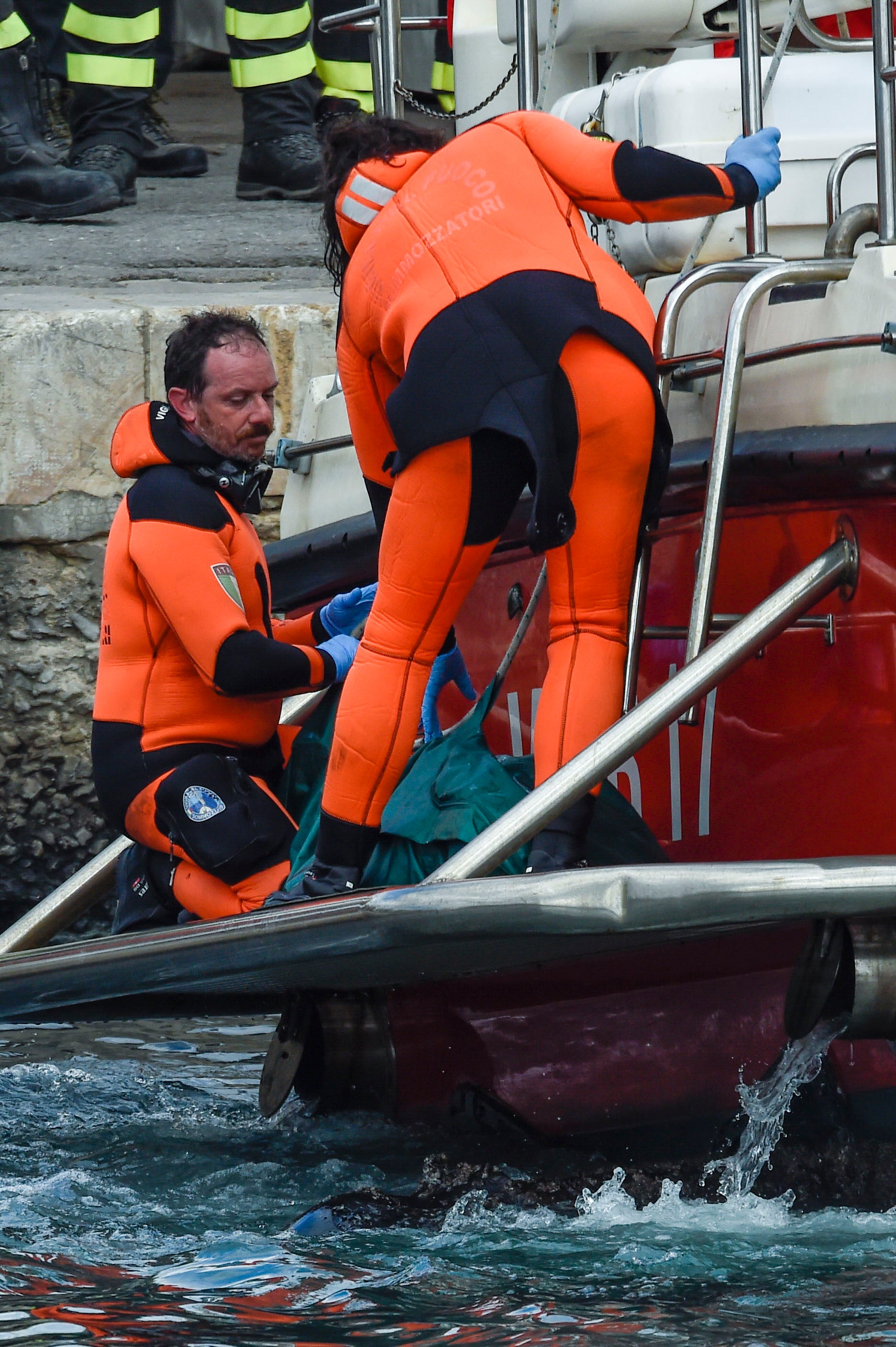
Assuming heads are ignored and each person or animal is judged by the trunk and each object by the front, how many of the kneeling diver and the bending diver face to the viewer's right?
1

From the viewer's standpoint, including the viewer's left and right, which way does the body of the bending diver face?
facing away from the viewer and to the left of the viewer

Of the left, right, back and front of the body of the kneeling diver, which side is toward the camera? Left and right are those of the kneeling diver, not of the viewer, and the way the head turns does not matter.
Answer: right
